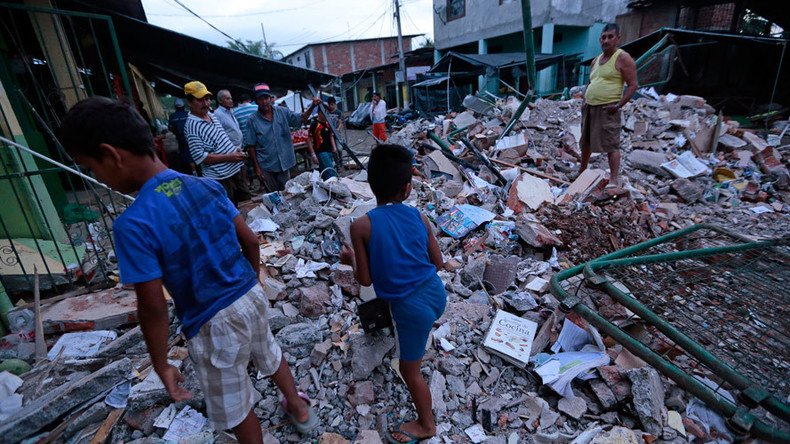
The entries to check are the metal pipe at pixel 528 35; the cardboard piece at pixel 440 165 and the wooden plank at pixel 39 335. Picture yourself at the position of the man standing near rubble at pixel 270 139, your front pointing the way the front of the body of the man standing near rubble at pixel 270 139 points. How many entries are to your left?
2

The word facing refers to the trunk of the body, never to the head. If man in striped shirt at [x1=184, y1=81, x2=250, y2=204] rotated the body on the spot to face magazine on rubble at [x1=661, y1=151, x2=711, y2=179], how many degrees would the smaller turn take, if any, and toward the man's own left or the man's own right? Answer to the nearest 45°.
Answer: approximately 45° to the man's own left

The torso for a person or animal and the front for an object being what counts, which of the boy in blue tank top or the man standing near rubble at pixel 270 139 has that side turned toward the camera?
the man standing near rubble

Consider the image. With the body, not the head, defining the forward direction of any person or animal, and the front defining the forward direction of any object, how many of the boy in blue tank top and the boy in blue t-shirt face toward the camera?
0

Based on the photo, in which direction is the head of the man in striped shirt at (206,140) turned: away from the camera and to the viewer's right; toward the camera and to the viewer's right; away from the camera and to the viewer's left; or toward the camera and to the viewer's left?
toward the camera and to the viewer's right

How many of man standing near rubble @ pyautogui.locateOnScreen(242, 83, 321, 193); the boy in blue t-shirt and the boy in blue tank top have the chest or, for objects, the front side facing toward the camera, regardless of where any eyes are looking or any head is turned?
1

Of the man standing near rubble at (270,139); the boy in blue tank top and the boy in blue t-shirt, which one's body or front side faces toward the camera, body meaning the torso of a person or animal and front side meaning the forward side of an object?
the man standing near rubble

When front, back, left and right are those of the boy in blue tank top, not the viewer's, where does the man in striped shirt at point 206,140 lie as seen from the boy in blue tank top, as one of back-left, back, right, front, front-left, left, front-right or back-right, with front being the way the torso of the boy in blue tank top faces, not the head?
front

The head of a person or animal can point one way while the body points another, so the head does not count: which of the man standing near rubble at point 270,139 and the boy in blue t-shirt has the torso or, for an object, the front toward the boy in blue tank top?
the man standing near rubble

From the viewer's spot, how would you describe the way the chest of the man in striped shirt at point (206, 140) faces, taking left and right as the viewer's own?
facing the viewer and to the right of the viewer

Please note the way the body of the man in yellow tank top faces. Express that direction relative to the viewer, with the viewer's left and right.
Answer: facing the viewer and to the left of the viewer

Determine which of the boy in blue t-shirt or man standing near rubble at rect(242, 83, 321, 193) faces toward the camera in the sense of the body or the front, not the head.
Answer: the man standing near rubble

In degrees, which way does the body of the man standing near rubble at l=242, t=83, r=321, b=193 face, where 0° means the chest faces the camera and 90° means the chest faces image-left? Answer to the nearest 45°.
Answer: approximately 0°
